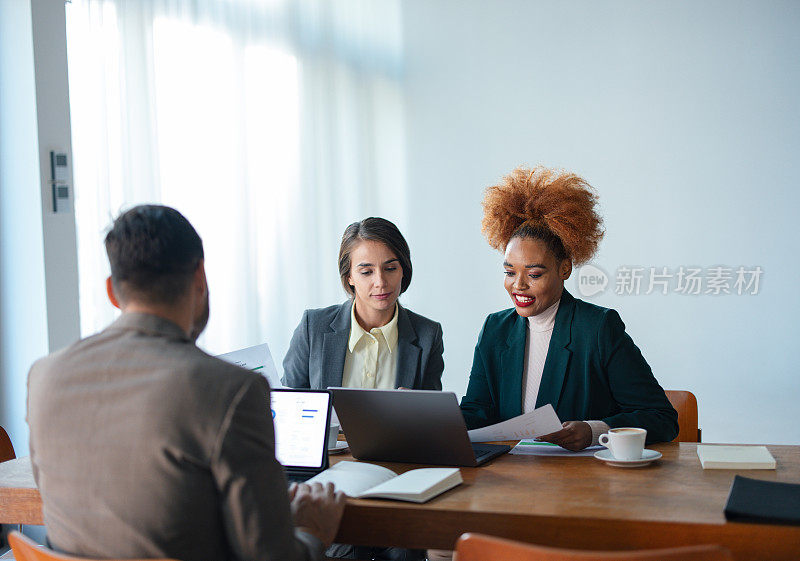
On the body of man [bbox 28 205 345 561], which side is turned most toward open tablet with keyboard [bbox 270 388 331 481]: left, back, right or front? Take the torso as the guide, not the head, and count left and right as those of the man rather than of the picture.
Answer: front

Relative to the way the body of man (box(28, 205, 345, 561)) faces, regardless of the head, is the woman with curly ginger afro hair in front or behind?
in front

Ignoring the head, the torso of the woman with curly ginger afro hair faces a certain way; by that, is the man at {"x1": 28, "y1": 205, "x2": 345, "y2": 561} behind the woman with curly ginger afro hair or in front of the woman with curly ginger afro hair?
in front

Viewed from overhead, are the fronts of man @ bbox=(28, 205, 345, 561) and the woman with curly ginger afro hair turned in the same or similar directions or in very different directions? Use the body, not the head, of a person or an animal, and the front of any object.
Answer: very different directions

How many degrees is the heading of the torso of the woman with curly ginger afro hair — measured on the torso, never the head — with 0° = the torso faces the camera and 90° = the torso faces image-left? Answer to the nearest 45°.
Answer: approximately 45°

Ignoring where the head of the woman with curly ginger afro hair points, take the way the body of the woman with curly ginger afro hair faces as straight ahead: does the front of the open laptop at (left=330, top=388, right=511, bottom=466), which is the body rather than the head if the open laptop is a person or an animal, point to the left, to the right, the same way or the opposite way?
the opposite way

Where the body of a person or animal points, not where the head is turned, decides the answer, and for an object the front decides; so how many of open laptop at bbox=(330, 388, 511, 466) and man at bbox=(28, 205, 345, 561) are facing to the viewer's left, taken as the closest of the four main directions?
0

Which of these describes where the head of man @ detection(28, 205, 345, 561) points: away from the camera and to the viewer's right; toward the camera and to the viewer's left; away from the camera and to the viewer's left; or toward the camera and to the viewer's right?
away from the camera and to the viewer's right

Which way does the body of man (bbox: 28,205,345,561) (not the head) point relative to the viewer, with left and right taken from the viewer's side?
facing away from the viewer and to the right of the viewer

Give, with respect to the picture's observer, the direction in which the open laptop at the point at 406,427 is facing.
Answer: facing away from the viewer and to the right of the viewer
